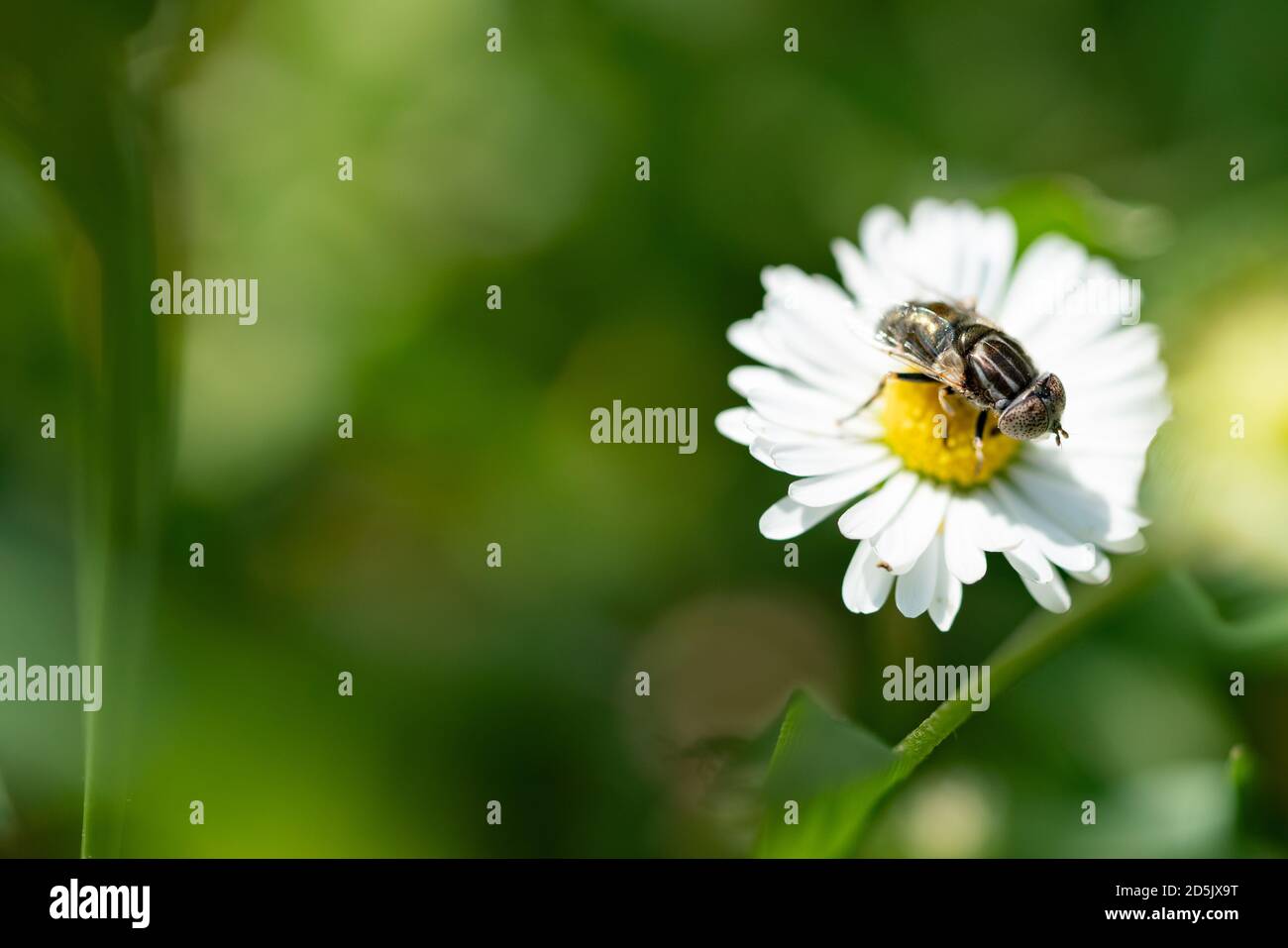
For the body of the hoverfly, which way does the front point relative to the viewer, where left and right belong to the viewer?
facing the viewer and to the right of the viewer
